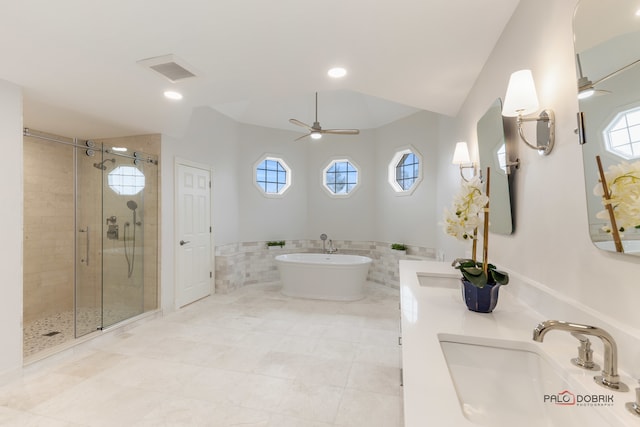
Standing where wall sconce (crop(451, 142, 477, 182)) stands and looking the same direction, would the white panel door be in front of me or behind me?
in front

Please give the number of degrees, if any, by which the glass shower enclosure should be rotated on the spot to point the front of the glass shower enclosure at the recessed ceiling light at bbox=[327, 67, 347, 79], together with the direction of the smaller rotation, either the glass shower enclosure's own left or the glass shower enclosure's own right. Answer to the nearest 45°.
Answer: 0° — it already faces it

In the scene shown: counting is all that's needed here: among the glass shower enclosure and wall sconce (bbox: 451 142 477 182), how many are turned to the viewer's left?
1

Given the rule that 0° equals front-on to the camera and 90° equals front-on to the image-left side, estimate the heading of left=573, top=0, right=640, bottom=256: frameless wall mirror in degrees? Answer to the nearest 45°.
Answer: approximately 45°

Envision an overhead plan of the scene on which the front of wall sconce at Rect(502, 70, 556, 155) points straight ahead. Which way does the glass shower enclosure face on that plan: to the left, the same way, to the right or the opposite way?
the opposite way

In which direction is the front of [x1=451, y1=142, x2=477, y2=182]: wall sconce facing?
to the viewer's left

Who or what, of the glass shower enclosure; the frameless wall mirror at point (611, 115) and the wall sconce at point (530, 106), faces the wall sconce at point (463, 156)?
the glass shower enclosure

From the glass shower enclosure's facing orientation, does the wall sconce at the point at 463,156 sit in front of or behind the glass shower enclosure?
in front

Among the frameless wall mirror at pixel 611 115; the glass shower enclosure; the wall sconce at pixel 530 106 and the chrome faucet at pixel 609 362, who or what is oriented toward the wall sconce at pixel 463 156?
the glass shower enclosure

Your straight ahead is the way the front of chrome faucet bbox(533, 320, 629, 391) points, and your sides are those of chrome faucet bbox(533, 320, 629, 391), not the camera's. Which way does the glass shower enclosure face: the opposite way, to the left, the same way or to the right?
the opposite way

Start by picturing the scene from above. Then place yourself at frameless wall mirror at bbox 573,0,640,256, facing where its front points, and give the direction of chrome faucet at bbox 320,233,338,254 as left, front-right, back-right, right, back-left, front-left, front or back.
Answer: right

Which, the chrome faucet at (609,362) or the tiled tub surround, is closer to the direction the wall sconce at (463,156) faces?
the tiled tub surround

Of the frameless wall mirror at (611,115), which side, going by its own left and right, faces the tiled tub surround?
right

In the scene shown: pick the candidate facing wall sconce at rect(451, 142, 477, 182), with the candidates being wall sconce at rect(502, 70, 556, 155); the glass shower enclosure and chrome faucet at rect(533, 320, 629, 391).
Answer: the glass shower enclosure
